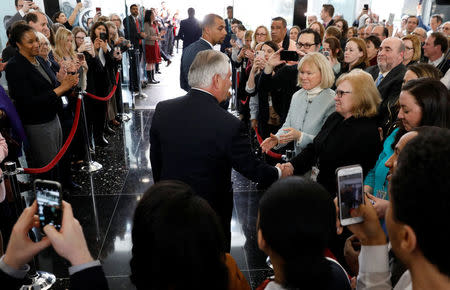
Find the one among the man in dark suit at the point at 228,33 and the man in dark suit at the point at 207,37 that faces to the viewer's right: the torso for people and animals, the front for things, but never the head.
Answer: the man in dark suit at the point at 207,37

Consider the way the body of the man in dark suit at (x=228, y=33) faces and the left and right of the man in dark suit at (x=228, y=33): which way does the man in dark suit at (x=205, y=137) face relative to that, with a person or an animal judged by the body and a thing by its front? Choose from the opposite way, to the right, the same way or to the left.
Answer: the opposite way

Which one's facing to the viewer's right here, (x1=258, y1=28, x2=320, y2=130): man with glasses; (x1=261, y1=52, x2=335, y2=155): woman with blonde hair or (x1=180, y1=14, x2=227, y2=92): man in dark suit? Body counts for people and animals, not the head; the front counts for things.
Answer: the man in dark suit

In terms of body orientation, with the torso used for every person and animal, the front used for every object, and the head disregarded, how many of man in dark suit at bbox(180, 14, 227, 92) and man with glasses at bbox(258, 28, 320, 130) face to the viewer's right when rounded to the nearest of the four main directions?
1

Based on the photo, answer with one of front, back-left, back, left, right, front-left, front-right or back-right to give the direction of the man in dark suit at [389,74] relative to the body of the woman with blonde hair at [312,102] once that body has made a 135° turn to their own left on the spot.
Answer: front-left

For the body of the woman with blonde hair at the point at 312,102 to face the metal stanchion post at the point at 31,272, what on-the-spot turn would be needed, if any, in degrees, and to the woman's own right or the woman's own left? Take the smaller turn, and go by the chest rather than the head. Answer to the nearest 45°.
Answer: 0° — they already face it

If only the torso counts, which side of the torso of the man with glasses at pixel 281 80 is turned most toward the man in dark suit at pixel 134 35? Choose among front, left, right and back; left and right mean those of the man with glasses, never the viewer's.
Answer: right

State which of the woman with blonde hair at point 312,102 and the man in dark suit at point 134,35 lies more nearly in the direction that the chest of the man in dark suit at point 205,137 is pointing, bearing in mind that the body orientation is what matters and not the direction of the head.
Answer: the woman with blonde hair

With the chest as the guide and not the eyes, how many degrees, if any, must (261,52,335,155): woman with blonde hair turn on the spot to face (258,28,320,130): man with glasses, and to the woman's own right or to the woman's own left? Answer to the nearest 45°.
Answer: approximately 135° to the woman's own right

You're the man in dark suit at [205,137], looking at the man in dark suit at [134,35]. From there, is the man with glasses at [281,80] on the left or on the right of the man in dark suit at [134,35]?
right

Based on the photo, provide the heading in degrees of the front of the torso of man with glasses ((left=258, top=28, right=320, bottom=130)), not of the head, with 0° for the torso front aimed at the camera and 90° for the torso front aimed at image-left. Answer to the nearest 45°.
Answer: approximately 45°
